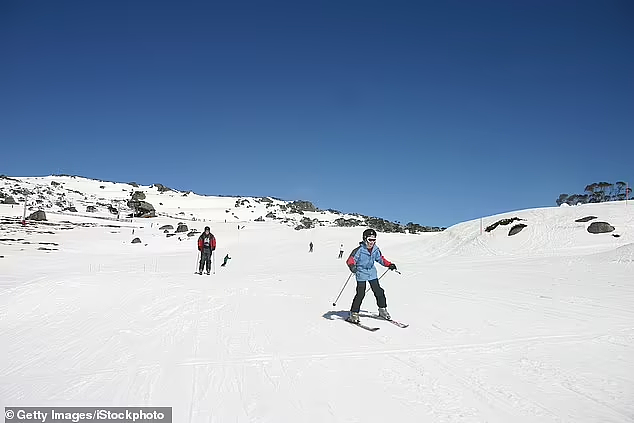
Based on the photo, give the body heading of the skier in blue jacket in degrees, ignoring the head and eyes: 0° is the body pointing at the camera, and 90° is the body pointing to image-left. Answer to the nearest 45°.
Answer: approximately 315°

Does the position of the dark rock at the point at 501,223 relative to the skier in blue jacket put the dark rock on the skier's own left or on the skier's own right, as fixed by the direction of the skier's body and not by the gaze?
on the skier's own left

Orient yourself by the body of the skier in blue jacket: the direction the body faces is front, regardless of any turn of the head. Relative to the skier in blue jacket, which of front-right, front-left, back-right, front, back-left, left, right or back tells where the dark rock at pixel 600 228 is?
left
